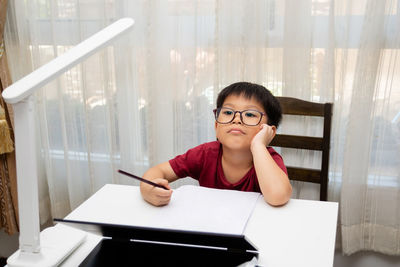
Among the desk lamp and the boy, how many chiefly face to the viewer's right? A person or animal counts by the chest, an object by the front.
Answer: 1

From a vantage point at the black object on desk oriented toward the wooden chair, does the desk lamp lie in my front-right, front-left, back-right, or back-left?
back-left

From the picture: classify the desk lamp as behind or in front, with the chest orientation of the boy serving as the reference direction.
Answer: in front

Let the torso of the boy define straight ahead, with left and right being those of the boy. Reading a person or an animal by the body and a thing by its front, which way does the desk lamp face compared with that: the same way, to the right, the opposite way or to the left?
to the left

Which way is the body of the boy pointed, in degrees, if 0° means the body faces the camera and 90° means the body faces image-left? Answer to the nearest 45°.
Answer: approximately 0°

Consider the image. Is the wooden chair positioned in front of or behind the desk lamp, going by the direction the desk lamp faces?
in front

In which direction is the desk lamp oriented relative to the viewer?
to the viewer's right

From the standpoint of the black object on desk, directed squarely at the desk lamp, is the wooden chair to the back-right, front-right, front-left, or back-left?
back-right
